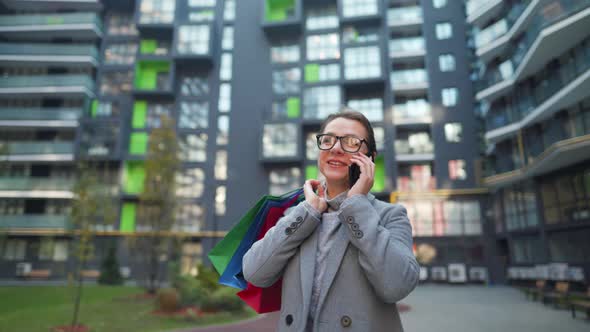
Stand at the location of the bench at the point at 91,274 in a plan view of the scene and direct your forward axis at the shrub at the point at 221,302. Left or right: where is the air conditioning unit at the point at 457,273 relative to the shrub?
left

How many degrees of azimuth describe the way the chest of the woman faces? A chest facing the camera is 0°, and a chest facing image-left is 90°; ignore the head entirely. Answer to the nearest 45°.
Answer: approximately 45°

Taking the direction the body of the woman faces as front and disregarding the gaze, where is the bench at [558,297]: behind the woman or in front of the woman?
behind

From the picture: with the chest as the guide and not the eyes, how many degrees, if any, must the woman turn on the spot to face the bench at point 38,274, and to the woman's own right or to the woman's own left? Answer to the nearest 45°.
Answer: approximately 90° to the woman's own right

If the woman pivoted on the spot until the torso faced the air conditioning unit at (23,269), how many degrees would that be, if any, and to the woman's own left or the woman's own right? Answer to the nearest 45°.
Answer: approximately 90° to the woman's own right

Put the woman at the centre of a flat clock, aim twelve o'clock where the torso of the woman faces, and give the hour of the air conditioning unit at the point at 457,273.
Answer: The air conditioning unit is roughly at 5 o'clock from the woman.

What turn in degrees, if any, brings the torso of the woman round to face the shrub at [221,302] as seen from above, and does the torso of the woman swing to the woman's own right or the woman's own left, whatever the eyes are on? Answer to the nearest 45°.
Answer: approximately 135° to the woman's own right

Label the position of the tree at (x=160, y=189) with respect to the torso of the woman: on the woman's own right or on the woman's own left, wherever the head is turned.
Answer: on the woman's own right

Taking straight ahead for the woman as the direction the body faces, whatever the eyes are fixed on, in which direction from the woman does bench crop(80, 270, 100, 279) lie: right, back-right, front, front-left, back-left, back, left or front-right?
right
